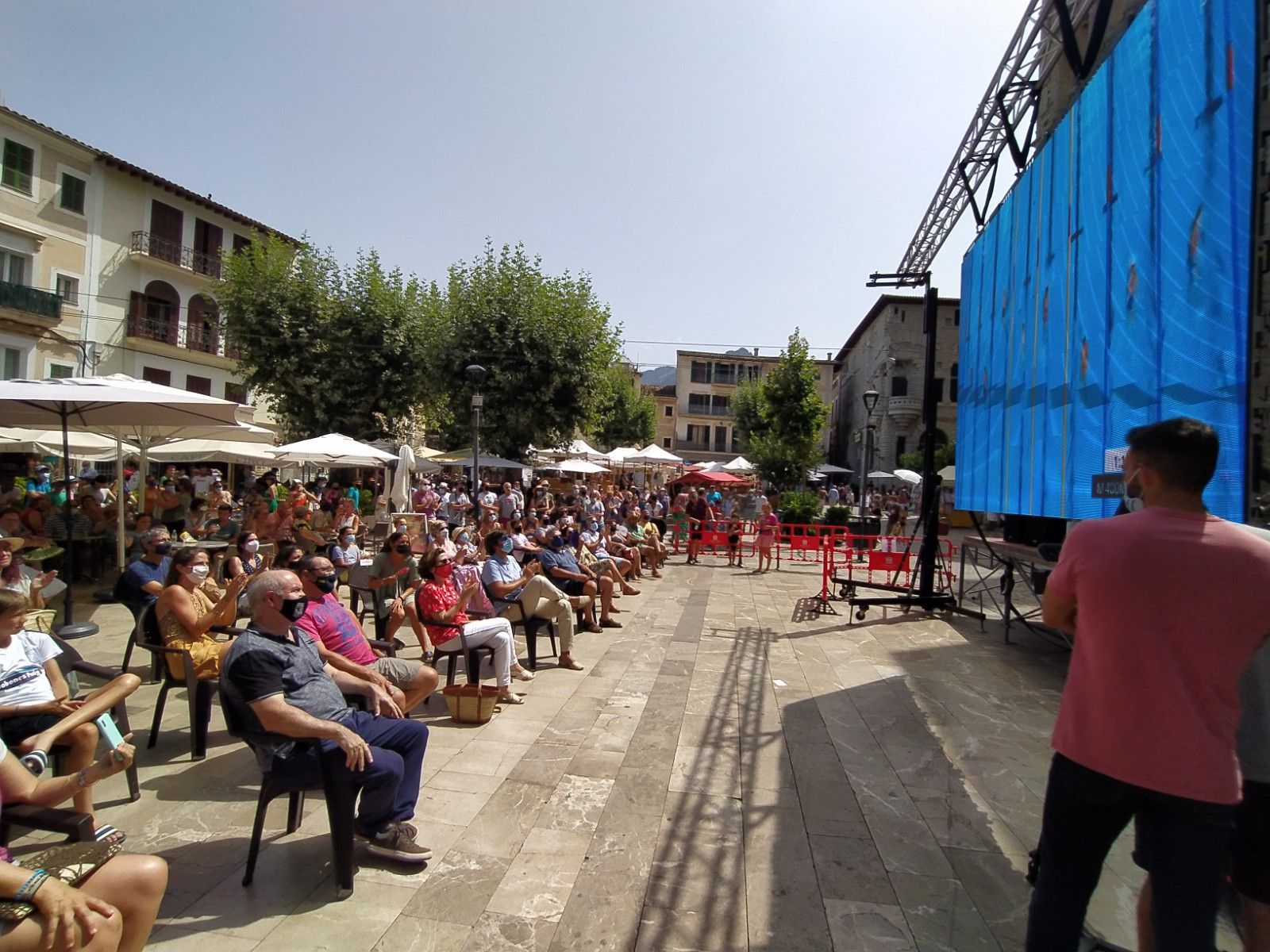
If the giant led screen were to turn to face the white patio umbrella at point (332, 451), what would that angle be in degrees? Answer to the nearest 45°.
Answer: approximately 45° to its right

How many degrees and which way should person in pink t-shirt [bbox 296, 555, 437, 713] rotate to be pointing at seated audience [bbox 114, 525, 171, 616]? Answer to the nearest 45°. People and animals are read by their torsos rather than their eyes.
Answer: approximately 180°

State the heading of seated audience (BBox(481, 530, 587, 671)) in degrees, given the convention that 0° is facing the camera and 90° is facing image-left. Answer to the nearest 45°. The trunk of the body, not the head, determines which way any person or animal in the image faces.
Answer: approximately 270°

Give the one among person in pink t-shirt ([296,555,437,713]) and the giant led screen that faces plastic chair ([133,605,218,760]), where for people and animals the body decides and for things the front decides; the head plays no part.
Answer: the giant led screen

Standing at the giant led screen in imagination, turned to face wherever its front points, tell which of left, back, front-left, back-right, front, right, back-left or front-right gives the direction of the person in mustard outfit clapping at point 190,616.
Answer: front

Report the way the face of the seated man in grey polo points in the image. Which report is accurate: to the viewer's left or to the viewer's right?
to the viewer's right

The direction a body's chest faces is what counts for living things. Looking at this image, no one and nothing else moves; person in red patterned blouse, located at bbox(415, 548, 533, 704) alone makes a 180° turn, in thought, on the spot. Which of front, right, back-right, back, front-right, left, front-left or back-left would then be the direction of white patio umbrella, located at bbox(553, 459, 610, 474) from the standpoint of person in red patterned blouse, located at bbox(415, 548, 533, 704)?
right

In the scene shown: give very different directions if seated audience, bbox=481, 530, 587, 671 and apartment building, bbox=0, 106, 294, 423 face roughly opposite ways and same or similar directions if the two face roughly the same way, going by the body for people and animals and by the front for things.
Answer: same or similar directions

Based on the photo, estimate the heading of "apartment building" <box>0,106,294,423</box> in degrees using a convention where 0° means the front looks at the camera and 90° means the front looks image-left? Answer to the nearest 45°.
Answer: approximately 315°

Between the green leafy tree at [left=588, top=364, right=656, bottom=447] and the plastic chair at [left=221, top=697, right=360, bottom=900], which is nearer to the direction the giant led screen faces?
the plastic chair

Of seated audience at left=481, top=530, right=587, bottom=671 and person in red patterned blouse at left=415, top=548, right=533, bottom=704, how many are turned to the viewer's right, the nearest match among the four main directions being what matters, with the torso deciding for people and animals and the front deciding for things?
2

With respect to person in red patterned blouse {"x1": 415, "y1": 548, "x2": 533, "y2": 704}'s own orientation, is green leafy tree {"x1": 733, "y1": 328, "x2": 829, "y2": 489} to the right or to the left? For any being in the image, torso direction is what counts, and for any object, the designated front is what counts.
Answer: on their left

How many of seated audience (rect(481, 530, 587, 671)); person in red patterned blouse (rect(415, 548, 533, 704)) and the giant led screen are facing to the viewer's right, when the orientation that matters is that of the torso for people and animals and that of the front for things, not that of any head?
2

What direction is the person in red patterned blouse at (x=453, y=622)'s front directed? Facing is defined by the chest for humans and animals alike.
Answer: to the viewer's right

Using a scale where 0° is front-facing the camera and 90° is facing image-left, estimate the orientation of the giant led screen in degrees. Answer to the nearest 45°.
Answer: approximately 45°

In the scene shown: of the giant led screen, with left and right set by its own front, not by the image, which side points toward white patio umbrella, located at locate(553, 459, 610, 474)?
right

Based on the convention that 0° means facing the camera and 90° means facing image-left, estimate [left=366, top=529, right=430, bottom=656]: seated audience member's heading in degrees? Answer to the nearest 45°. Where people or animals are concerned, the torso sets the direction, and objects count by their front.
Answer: approximately 315°
